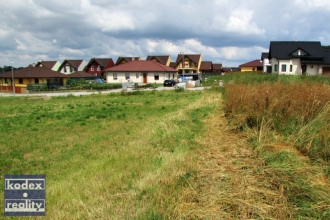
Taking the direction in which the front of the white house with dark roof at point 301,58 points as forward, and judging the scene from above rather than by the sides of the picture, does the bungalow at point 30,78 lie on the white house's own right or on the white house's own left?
on the white house's own right

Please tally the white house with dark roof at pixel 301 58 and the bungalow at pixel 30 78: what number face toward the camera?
2

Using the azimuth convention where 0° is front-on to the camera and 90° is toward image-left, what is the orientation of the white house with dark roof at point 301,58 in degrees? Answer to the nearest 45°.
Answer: approximately 0°

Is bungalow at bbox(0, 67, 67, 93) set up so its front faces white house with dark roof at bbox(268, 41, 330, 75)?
no

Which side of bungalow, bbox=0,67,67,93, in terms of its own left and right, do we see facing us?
front
